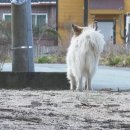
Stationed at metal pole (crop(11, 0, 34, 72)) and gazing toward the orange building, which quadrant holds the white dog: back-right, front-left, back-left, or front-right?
back-right

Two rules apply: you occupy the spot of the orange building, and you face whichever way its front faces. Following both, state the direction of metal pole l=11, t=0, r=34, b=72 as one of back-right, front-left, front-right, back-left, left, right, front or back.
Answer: front

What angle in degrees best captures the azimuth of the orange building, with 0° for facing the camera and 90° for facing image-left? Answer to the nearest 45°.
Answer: approximately 0°

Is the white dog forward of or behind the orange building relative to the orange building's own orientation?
forward

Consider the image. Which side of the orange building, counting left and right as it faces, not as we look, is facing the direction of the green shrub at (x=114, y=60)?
front
